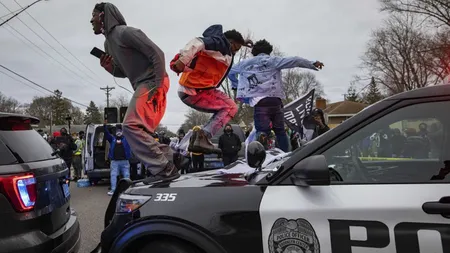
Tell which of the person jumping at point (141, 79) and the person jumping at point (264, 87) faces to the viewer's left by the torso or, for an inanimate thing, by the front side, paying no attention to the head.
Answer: the person jumping at point (141, 79)

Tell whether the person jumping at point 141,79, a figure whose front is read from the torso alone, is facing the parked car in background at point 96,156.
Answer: no

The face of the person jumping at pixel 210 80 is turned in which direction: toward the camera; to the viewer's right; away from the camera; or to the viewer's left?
to the viewer's right

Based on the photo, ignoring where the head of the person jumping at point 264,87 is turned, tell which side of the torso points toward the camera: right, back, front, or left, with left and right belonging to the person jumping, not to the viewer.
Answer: back

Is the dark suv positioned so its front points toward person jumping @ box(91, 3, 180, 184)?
no

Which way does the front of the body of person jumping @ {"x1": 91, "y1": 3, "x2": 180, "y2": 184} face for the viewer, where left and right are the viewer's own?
facing to the left of the viewer

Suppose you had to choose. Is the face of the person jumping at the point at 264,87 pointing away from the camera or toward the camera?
away from the camera

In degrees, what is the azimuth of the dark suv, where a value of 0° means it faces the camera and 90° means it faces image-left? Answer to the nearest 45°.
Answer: approximately 135°

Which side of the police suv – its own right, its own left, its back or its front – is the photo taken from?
left

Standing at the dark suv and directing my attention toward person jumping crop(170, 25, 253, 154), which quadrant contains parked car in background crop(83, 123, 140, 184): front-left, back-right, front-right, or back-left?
front-left

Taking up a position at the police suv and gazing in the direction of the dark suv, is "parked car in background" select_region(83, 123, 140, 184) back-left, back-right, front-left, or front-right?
front-right
